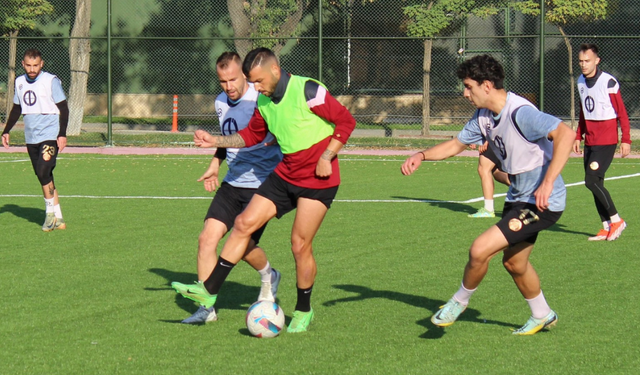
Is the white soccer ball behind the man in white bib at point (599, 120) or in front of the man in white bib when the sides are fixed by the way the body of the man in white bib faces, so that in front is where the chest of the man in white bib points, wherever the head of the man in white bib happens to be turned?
in front

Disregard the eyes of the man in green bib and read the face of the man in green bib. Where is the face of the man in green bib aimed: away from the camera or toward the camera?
toward the camera

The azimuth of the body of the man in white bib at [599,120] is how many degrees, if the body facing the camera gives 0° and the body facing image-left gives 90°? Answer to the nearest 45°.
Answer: approximately 45°

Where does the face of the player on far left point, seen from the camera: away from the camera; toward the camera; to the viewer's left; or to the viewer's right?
toward the camera

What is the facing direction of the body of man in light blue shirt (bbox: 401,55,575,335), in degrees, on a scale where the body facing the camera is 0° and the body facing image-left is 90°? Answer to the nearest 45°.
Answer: approximately 45°

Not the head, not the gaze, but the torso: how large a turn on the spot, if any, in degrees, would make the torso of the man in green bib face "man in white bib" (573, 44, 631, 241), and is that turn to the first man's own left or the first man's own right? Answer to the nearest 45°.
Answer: approximately 180°

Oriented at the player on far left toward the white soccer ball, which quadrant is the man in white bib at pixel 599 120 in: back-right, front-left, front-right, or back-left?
front-left

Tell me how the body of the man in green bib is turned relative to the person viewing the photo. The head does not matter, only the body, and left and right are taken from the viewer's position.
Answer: facing the viewer and to the left of the viewer

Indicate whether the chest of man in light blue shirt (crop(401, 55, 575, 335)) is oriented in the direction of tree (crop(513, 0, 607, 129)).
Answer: no

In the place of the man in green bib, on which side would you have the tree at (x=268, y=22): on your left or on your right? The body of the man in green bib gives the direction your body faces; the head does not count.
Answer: on your right

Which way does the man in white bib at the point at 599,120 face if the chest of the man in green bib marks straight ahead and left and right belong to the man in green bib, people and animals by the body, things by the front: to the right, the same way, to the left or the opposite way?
the same way

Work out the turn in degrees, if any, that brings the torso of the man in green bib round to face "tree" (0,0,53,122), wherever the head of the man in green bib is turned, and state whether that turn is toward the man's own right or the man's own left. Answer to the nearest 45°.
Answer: approximately 135° to the man's own right

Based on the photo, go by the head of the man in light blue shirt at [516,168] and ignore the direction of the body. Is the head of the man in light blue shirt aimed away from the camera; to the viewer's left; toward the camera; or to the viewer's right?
to the viewer's left

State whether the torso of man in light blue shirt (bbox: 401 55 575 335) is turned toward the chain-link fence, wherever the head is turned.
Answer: no

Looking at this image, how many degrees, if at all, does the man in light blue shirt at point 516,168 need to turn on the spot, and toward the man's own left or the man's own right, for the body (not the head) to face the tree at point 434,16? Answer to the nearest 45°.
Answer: approximately 135° to the man's own right

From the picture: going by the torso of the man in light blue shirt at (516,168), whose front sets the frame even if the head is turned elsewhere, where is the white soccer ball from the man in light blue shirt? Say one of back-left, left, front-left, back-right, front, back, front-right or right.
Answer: front-right
